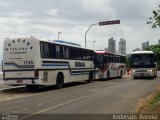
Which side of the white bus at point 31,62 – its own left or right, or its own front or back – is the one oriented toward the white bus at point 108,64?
front

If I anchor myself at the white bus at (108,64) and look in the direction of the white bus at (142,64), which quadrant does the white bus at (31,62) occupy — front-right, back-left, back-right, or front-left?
back-right

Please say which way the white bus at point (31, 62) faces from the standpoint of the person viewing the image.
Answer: facing away from the viewer and to the right of the viewer

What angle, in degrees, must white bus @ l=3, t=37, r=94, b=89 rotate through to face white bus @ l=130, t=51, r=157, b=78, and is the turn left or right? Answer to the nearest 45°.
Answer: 0° — it already faces it

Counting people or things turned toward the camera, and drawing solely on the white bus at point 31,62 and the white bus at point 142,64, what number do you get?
1

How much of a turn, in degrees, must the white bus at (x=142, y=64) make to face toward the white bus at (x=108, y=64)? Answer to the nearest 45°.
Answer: approximately 45° to its right

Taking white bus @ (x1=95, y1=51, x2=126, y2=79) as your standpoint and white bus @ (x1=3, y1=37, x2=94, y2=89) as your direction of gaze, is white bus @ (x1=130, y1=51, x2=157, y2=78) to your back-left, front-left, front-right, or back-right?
back-left

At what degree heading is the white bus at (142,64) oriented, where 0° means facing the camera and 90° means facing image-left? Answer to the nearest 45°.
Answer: approximately 0°
